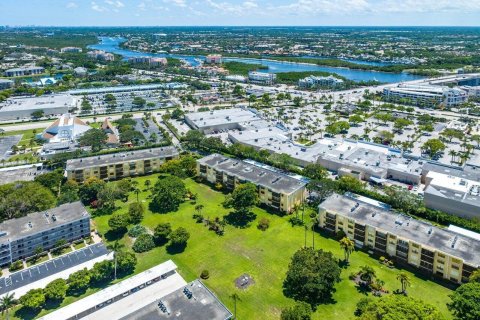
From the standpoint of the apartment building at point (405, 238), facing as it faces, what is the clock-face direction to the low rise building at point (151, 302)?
The low rise building is roughly at 12 o'clock from the apartment building.

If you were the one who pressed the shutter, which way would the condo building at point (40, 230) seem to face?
facing the viewer and to the right of the viewer

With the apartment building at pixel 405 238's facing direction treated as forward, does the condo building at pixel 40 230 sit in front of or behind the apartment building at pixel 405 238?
in front

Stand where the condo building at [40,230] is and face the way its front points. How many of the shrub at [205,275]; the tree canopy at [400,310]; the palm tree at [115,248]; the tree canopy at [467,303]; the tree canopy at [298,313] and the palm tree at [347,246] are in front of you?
6

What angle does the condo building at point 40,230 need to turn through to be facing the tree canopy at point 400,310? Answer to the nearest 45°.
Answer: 0° — it already faces it

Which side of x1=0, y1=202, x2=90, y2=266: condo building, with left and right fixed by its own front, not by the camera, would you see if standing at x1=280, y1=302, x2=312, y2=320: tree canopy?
front

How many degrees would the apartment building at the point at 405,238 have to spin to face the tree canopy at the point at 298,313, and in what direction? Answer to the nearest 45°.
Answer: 0° — it already faces it

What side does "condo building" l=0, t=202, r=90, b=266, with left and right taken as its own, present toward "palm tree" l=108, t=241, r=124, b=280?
front

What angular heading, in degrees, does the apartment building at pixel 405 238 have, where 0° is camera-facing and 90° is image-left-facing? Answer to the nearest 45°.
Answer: approximately 45°

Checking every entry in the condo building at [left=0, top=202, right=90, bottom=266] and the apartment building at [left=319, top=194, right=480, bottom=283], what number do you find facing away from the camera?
0

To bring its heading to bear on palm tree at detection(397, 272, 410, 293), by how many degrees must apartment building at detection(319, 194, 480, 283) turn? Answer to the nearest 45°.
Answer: approximately 45° to its left

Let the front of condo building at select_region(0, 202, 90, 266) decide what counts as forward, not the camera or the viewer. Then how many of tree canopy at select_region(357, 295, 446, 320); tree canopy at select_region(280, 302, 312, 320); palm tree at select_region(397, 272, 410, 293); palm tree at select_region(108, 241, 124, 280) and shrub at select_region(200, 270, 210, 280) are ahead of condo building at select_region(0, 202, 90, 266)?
5

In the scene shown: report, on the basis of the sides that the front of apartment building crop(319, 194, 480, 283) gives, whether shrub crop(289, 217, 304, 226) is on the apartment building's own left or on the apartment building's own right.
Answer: on the apartment building's own right

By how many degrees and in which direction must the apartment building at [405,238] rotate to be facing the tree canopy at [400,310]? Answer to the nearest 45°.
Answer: approximately 45° to its left
